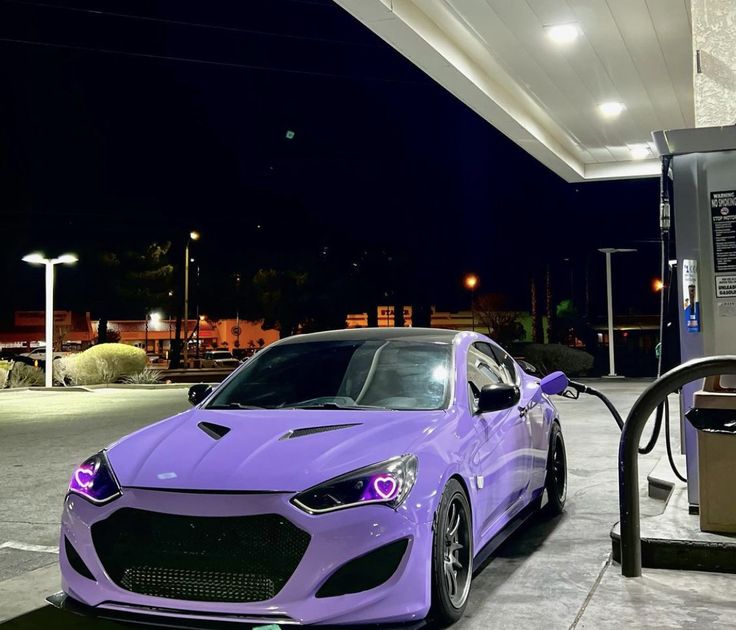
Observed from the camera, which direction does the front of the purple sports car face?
facing the viewer and to the left of the viewer

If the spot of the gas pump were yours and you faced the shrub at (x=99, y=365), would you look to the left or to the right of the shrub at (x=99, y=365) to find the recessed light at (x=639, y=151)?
right

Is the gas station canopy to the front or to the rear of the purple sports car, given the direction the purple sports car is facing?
to the rear

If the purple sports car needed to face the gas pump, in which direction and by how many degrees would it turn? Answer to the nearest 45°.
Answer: approximately 180°

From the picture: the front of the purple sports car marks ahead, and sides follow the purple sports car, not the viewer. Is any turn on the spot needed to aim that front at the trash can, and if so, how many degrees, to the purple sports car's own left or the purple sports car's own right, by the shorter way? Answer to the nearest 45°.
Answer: approximately 135° to the purple sports car's own left

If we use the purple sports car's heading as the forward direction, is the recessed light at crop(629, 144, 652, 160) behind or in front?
behind

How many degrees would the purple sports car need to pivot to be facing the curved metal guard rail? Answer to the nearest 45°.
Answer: approximately 135° to its left

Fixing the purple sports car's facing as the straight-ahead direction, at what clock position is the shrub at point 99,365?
The shrub is roughly at 4 o'clock from the purple sports car.

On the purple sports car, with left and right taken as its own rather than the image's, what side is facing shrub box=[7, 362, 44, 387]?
right

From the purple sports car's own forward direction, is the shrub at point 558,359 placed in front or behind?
behind
